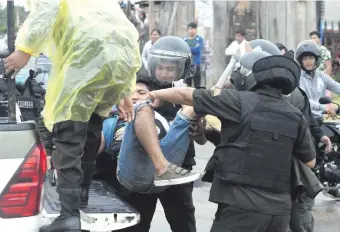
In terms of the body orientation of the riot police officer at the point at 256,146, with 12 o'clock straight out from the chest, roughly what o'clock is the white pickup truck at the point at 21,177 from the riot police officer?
The white pickup truck is roughly at 9 o'clock from the riot police officer.

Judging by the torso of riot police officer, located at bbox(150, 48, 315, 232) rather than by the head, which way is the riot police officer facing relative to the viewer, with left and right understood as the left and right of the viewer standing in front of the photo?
facing away from the viewer and to the left of the viewer

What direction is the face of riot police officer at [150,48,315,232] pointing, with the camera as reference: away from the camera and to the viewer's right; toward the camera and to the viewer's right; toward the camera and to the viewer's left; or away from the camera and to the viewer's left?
away from the camera and to the viewer's left

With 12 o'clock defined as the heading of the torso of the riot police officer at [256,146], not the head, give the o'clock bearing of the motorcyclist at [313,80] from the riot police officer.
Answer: The motorcyclist is roughly at 2 o'clock from the riot police officer.

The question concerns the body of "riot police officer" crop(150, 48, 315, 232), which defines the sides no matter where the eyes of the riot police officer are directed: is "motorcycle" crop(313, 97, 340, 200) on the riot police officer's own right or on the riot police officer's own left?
on the riot police officer's own right
